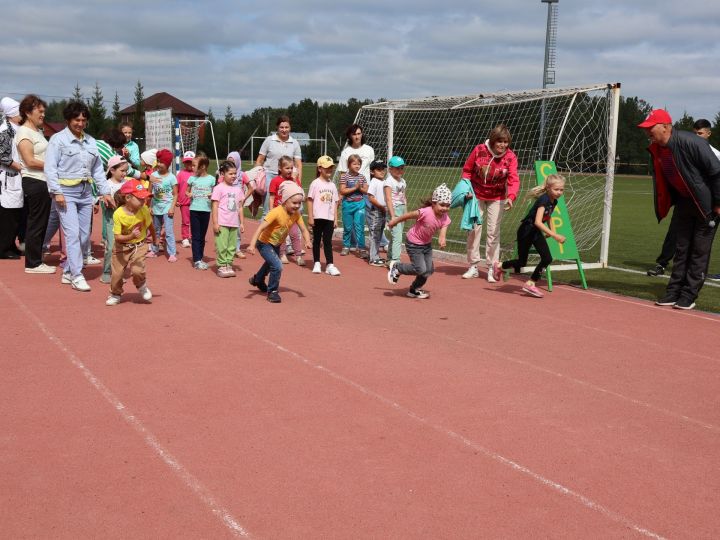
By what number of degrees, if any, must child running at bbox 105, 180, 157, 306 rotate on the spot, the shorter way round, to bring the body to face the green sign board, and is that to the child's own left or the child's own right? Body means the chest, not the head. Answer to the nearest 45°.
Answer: approximately 45° to the child's own left

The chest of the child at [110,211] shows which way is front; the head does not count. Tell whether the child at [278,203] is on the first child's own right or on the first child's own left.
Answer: on the first child's own left

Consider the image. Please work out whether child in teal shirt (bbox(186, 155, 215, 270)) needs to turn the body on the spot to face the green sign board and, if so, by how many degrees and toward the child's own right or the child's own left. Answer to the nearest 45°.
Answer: approximately 90° to the child's own left

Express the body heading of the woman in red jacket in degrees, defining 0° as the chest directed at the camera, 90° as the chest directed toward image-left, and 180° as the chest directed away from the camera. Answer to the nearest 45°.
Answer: approximately 0°

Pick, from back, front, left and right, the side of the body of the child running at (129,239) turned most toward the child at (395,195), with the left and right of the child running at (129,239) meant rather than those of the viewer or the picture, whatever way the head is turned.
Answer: left

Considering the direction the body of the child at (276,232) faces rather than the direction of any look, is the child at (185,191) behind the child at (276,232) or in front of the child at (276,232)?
behind

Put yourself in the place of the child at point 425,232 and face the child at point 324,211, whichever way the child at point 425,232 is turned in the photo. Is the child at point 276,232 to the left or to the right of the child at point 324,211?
left
